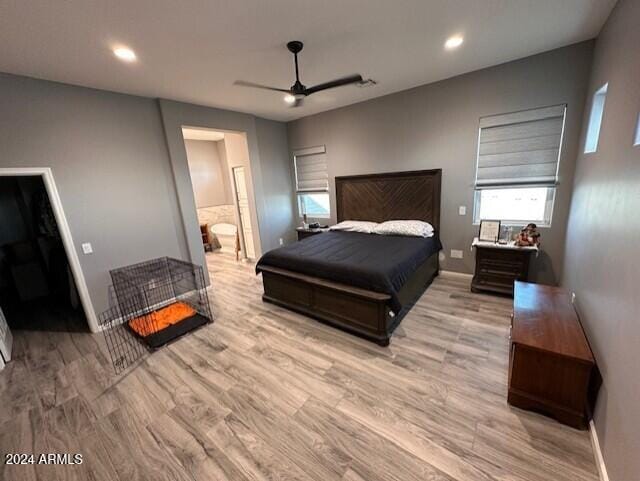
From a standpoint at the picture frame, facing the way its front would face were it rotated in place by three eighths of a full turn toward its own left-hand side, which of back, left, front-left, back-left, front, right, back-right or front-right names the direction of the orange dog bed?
back

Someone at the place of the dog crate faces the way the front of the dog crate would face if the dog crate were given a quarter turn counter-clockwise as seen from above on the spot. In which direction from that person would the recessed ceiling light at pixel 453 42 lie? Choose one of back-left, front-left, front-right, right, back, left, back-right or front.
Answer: front

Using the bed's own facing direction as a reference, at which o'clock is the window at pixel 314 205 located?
The window is roughly at 4 o'clock from the bed.

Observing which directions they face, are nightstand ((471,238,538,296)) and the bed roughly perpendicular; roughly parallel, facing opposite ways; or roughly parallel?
roughly parallel

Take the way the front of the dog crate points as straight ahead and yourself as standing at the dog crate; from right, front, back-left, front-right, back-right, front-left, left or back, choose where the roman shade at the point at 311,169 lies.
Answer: back-left

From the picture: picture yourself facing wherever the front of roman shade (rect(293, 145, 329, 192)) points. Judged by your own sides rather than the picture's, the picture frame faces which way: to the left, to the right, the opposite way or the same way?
the same way

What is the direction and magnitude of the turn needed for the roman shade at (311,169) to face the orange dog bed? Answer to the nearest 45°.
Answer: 0° — it already faces it

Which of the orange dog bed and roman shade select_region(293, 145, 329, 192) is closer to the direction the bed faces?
the orange dog bed

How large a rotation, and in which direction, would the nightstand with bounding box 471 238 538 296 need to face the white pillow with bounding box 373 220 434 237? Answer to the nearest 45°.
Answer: approximately 90° to its right

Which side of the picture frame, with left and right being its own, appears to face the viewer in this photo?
front

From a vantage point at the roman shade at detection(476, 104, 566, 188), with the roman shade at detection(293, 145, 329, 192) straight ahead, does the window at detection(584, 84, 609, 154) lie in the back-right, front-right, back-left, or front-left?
back-left

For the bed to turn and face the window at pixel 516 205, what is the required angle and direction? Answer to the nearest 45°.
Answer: approximately 135° to its left

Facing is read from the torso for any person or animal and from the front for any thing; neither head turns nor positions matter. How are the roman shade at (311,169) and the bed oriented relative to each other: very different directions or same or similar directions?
same or similar directions

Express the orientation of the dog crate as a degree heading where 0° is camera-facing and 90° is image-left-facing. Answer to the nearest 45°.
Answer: approximately 45°

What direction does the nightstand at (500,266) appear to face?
toward the camera

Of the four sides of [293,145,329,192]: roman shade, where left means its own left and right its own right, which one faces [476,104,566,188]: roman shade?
left

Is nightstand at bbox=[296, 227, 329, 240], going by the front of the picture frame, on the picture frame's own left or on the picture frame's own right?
on the picture frame's own right

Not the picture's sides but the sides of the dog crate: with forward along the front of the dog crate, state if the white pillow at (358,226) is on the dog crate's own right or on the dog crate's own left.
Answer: on the dog crate's own left

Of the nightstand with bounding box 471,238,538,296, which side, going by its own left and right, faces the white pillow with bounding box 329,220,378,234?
right

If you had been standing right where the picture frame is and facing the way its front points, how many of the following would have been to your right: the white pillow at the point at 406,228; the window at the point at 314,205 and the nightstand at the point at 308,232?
3
